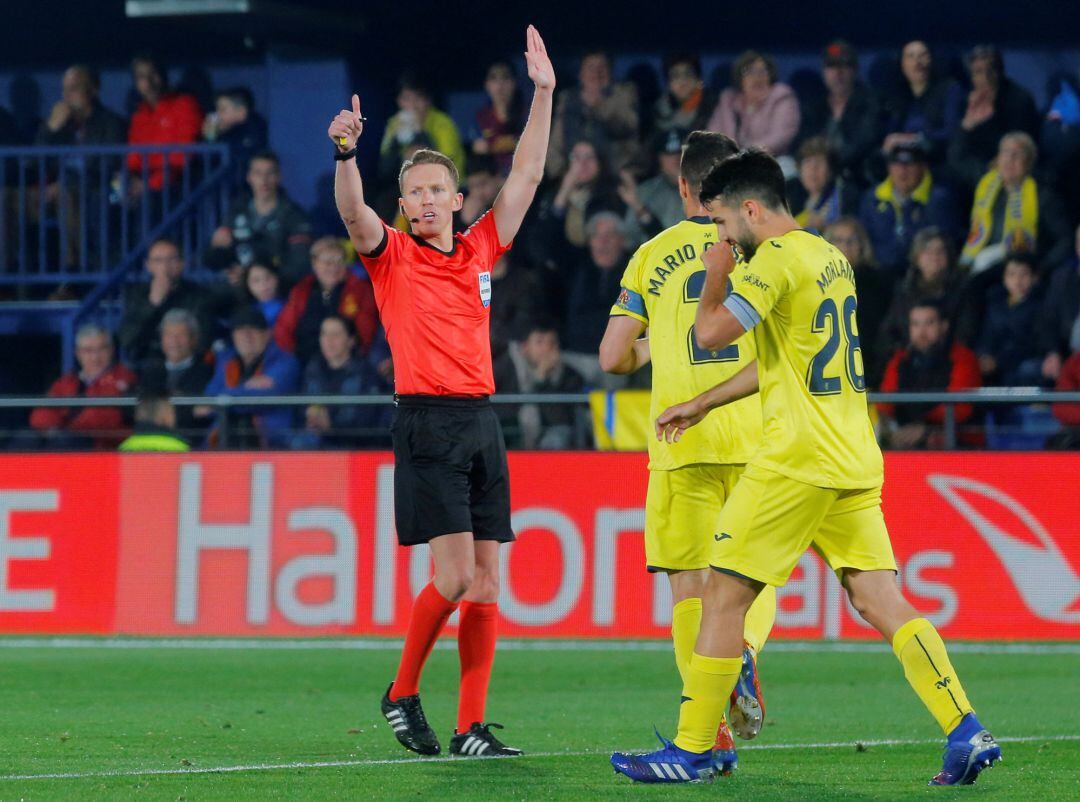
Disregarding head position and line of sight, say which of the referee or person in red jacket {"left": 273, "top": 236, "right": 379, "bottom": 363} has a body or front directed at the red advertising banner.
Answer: the person in red jacket

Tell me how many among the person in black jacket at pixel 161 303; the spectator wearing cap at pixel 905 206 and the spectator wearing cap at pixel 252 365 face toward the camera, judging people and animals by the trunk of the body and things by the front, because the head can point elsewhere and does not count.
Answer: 3

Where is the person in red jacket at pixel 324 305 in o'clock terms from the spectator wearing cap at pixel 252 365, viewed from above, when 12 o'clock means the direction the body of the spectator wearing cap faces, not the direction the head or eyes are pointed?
The person in red jacket is roughly at 7 o'clock from the spectator wearing cap.

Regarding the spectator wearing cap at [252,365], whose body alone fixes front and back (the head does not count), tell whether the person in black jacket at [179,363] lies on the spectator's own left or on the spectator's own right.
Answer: on the spectator's own right

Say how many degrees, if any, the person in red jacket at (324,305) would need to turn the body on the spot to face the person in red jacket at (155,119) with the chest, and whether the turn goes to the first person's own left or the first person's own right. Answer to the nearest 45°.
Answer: approximately 135° to the first person's own right

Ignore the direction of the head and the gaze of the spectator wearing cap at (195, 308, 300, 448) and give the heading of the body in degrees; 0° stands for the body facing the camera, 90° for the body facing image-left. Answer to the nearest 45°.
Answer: approximately 0°
